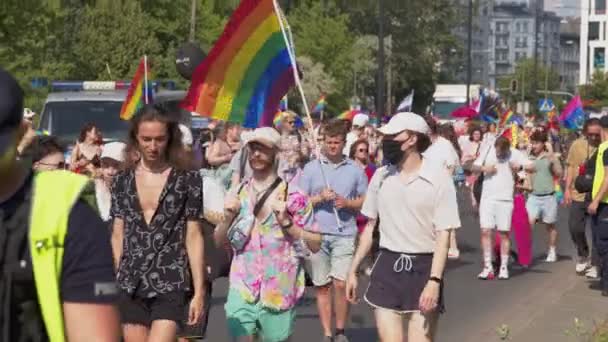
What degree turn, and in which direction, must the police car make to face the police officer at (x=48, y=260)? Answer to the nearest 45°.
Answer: approximately 45° to its left

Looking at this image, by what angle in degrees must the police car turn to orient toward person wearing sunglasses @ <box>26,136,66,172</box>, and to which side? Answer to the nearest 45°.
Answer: approximately 45° to its left

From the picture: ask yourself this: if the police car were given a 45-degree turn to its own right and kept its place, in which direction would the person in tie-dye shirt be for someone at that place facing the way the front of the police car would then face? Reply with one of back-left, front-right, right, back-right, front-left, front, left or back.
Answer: left

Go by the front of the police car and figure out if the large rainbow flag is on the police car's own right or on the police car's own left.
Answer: on the police car's own left

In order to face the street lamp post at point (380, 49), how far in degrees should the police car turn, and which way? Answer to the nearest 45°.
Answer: approximately 180°

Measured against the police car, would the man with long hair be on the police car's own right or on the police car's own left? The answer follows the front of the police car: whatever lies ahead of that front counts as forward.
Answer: on the police car's own left

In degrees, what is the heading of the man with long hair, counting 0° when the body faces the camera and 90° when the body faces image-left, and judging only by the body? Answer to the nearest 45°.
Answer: approximately 0°

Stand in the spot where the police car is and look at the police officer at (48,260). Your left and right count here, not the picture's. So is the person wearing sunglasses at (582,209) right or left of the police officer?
left

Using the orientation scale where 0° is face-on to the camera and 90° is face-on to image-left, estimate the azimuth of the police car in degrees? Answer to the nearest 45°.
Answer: approximately 45°
